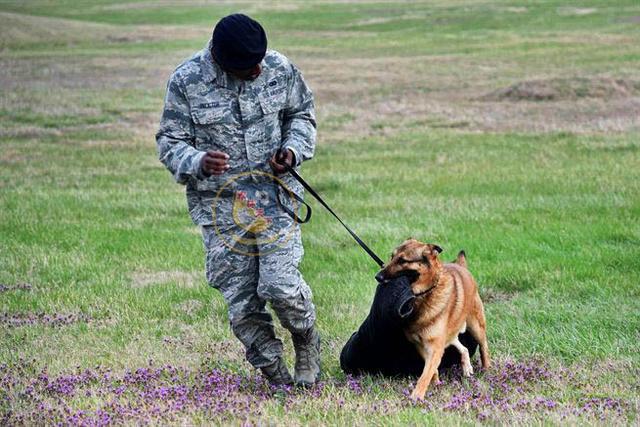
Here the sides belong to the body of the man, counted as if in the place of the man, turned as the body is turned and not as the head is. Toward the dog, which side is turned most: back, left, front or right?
left

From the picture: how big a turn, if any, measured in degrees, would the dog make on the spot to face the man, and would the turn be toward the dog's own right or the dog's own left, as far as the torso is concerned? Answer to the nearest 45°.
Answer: approximately 45° to the dog's own right

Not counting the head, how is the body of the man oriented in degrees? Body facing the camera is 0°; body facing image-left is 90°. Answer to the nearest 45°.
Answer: approximately 0°

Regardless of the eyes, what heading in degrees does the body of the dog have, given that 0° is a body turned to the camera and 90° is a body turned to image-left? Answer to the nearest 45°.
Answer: approximately 45°
